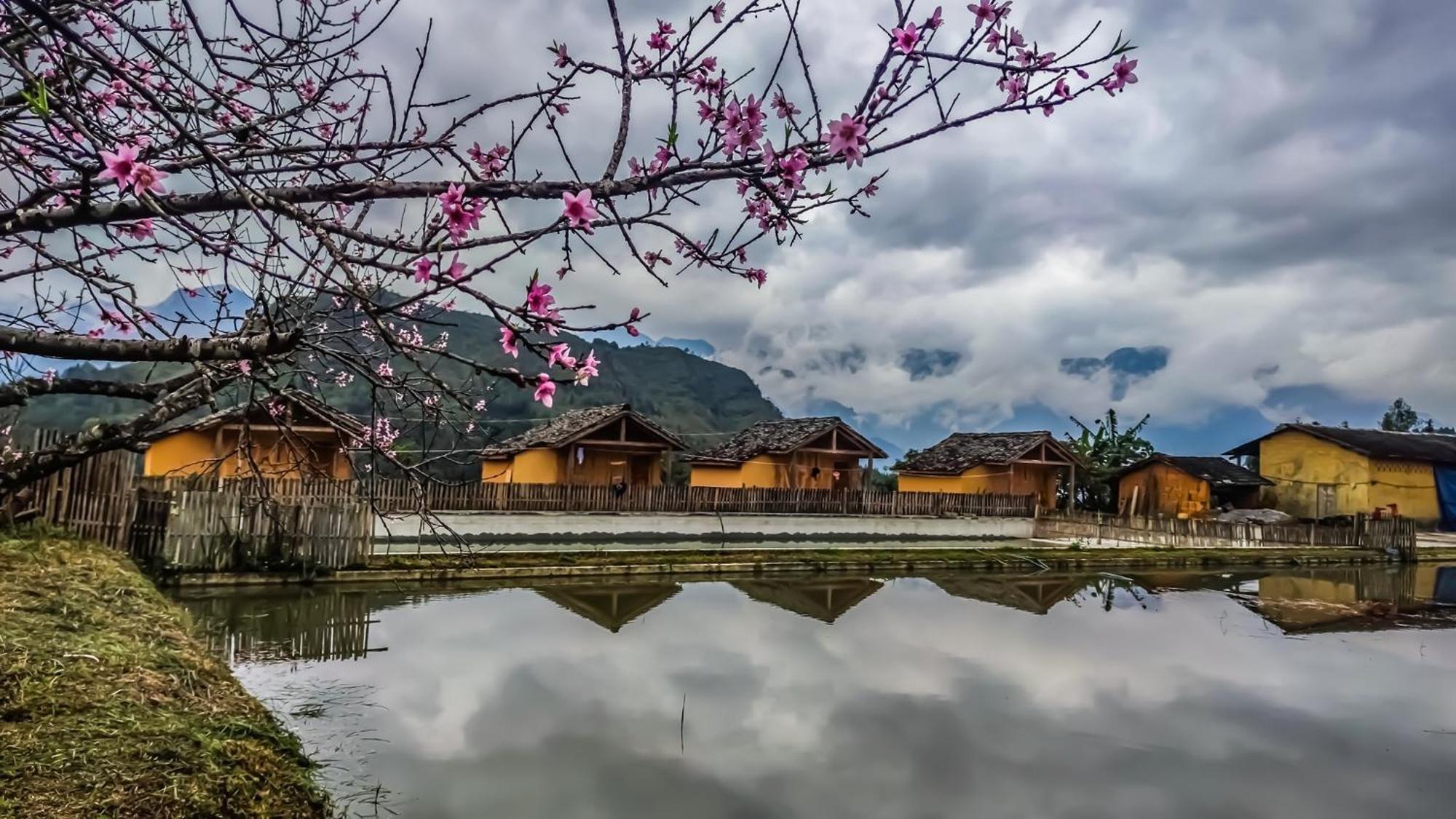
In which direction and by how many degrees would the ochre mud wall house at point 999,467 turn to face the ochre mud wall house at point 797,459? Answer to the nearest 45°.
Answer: approximately 90° to its right

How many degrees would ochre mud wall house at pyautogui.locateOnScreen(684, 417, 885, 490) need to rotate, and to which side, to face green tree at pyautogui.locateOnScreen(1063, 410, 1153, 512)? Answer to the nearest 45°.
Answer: approximately 90° to its left

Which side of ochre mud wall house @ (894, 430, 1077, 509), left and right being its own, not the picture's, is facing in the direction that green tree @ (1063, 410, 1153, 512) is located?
left

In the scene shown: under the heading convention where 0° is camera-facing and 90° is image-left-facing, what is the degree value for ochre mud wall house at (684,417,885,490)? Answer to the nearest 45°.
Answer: approximately 315°

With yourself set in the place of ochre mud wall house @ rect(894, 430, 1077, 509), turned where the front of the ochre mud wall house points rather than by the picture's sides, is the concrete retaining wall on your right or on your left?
on your right

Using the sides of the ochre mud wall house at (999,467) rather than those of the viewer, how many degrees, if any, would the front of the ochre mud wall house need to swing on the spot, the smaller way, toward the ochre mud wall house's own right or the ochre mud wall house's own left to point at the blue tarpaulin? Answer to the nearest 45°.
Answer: approximately 45° to the ochre mud wall house's own left

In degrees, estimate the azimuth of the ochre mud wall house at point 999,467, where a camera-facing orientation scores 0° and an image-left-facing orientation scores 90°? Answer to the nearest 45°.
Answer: approximately 315°

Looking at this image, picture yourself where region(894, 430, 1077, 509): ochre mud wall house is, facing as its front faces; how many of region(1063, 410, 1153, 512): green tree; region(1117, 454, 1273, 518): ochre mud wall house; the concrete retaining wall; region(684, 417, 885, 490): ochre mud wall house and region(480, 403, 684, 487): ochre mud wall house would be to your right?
3

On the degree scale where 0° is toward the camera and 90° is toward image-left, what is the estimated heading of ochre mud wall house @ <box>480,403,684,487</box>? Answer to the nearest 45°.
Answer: approximately 315°

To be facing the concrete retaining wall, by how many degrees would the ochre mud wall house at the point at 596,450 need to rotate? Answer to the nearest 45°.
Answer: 0° — it already faces it
